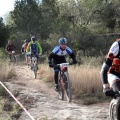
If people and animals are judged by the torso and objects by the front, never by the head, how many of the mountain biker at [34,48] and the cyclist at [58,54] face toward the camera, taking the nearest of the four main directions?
2

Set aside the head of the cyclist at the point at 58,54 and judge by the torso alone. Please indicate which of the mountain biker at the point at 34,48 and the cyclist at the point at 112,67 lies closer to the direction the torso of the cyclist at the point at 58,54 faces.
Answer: the cyclist

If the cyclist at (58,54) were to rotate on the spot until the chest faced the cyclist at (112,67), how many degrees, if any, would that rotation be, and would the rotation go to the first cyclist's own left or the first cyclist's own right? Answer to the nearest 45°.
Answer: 0° — they already face them

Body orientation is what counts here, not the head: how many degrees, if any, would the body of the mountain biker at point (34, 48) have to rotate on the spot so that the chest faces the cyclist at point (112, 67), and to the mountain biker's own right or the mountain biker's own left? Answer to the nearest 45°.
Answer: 0° — they already face them

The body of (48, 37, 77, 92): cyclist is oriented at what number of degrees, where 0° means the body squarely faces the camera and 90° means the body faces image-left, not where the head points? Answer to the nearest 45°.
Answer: approximately 0°
